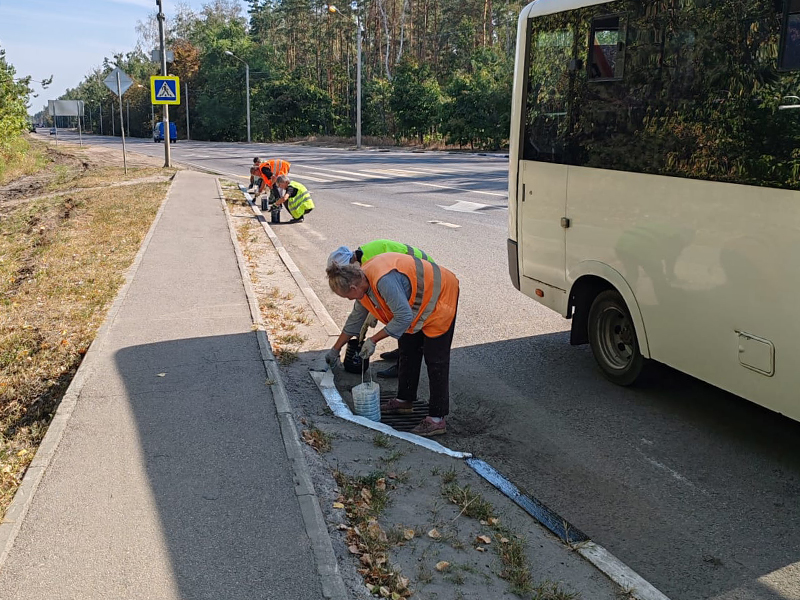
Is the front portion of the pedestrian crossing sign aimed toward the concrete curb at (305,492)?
yes

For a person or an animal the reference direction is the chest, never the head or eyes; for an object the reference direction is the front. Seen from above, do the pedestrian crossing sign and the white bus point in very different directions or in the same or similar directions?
same or similar directions

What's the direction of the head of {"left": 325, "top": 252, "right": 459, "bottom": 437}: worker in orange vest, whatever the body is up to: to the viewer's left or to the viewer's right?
to the viewer's left

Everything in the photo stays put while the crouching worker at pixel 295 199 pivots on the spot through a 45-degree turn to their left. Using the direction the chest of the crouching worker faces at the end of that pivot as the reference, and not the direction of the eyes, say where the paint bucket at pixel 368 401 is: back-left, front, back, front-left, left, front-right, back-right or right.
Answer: front-left

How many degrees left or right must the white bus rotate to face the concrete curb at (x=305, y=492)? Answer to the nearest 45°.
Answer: approximately 90° to its right

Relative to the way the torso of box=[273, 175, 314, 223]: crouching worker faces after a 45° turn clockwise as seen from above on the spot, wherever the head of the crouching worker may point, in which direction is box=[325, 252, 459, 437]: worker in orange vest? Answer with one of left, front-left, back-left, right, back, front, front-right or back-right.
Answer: back-left

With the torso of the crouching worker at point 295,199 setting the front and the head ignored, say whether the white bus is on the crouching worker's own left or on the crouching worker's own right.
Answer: on the crouching worker's own left

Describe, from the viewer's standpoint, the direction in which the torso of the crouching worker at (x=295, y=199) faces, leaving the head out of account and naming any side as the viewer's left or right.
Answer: facing to the left of the viewer

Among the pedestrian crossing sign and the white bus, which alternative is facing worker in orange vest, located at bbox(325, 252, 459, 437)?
the pedestrian crossing sign

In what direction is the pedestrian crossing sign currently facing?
toward the camera

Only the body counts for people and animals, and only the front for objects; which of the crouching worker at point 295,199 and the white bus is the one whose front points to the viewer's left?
the crouching worker

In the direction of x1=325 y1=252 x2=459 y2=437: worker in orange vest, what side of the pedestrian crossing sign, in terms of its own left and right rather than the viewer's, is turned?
front

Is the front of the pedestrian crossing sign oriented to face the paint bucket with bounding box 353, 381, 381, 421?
yes

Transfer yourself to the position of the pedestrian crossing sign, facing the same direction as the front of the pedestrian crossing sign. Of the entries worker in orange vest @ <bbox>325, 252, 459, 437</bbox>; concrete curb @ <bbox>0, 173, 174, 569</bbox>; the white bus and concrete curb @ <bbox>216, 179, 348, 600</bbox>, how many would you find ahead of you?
4

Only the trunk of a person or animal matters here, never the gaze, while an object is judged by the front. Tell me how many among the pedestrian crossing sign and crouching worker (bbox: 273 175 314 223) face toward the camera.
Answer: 1
